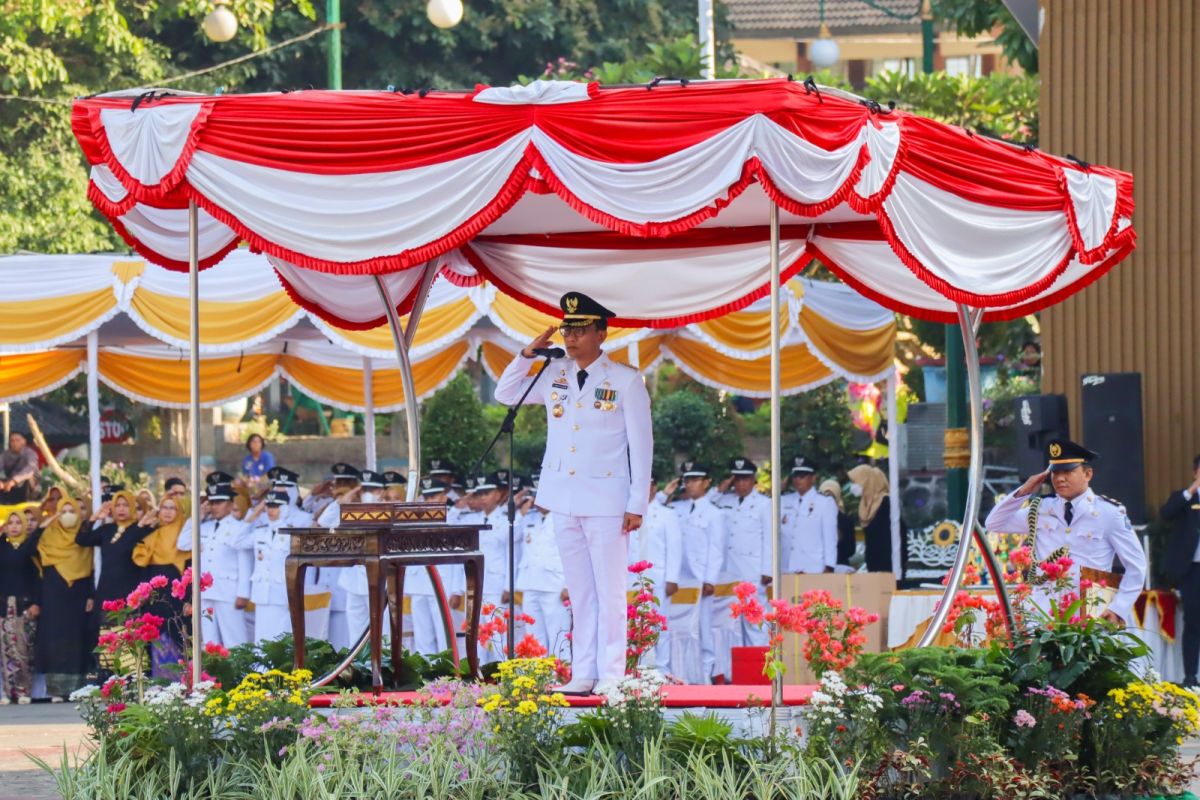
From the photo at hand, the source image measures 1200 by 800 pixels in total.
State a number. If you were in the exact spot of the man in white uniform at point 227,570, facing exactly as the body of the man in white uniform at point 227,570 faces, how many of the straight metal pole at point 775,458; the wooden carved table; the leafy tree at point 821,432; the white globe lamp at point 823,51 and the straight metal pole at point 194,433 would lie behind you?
2

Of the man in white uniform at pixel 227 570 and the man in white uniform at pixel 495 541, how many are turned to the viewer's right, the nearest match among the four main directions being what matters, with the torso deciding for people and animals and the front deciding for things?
0

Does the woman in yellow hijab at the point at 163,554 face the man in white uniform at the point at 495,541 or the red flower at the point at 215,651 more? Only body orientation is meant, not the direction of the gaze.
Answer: the red flower

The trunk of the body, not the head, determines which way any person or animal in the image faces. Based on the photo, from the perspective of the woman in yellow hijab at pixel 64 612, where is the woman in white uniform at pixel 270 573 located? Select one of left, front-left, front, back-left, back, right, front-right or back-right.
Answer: left

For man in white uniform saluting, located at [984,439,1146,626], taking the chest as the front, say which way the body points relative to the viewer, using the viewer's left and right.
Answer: facing the viewer and to the left of the viewer

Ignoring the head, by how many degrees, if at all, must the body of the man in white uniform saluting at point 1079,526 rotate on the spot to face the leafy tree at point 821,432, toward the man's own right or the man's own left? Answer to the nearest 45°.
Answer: approximately 135° to the man's own right

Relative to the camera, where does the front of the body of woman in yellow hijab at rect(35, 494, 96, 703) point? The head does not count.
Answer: toward the camera

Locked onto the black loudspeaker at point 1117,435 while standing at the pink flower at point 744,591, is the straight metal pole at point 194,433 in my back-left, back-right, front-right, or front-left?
back-left

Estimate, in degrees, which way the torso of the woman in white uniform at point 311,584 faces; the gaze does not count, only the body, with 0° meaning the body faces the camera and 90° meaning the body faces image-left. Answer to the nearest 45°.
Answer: approximately 45°
